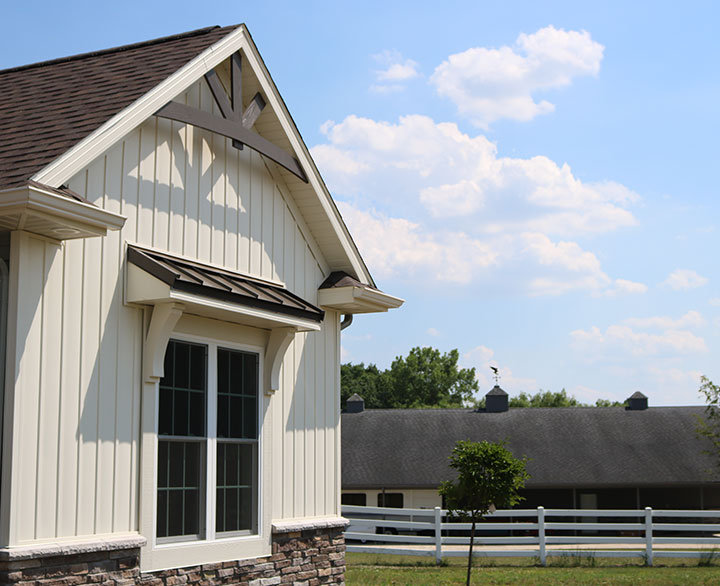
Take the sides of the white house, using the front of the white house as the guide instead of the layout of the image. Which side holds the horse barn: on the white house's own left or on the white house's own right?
on the white house's own left

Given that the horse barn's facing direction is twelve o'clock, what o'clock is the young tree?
The young tree is roughly at 12 o'clock from the horse barn.

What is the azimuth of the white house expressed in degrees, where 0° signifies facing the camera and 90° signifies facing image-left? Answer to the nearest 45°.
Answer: approximately 315°

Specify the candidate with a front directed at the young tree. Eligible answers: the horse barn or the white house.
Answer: the horse barn
